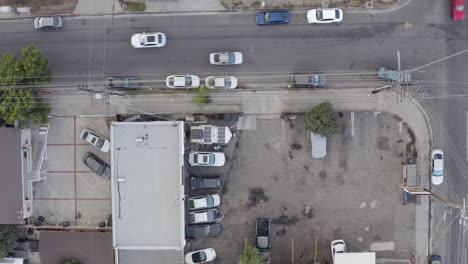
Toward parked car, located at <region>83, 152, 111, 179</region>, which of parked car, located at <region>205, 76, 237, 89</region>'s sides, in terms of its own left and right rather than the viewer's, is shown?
back

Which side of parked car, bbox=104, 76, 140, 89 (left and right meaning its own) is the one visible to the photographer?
right

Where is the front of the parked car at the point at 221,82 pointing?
to the viewer's right

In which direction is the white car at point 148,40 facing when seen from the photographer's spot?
facing to the left of the viewer

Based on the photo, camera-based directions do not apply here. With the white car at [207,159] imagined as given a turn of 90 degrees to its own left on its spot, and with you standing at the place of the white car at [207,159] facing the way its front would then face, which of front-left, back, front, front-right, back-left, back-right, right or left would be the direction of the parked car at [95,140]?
left

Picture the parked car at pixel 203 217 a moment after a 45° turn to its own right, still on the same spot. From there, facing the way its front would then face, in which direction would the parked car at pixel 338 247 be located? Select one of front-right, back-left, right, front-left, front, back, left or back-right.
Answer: front-left

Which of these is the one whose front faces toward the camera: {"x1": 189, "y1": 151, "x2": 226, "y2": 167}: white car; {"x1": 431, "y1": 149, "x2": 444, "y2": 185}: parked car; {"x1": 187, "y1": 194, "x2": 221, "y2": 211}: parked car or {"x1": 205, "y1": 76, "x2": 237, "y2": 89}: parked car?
{"x1": 431, "y1": 149, "x2": 444, "y2": 185}: parked car

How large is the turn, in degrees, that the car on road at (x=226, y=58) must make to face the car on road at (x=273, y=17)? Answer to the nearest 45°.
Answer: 0° — it already faces it

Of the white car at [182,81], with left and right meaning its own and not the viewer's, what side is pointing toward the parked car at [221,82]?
front

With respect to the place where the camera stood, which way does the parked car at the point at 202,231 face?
facing to the right of the viewer

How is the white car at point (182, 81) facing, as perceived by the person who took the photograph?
facing to the right of the viewer
